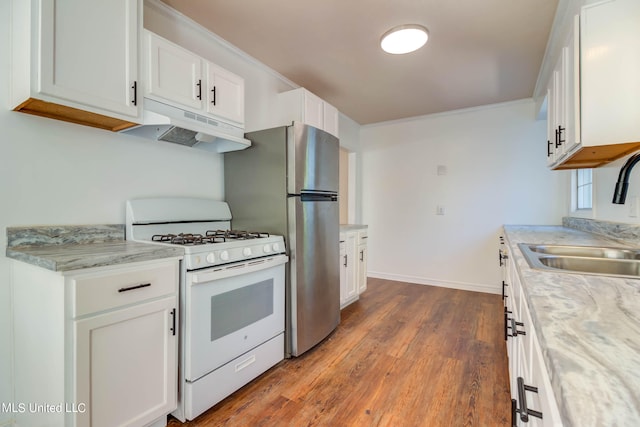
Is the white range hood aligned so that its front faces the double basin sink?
yes

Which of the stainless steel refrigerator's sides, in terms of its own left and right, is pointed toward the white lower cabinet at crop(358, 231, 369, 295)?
left

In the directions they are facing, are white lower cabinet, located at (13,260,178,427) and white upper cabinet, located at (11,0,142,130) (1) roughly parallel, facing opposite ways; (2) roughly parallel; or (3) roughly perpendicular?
roughly parallel

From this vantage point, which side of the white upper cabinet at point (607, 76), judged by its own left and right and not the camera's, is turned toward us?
left

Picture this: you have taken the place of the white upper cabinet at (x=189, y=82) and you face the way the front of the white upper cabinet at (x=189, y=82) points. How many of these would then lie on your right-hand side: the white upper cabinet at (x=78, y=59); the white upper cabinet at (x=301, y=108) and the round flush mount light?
1

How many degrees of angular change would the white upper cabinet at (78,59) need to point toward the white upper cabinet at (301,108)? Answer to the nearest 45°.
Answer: approximately 45° to its left

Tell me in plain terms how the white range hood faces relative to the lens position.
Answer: facing the viewer and to the right of the viewer

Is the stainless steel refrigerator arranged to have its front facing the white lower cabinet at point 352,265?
no

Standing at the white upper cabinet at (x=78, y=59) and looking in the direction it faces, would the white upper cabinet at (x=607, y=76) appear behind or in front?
in front

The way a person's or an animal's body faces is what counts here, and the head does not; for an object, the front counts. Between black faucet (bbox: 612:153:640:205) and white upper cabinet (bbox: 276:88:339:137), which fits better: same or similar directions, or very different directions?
very different directions

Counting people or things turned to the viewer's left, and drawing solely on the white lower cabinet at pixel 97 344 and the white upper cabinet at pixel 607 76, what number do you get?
1

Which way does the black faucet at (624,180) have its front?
to the viewer's left

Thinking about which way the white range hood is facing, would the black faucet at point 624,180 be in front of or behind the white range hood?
in front

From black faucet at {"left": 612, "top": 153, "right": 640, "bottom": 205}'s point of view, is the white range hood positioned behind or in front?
in front

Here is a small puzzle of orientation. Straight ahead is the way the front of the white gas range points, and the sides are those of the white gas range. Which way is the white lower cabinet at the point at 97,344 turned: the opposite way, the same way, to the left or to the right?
the same way

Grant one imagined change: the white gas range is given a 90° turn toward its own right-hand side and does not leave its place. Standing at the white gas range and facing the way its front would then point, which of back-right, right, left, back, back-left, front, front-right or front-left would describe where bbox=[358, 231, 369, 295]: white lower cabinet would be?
back

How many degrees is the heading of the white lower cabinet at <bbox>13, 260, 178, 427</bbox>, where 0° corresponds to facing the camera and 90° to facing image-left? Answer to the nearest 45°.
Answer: approximately 315°

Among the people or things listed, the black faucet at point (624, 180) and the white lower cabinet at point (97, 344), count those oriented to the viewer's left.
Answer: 1
